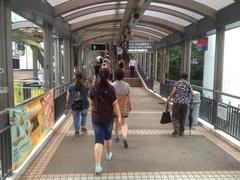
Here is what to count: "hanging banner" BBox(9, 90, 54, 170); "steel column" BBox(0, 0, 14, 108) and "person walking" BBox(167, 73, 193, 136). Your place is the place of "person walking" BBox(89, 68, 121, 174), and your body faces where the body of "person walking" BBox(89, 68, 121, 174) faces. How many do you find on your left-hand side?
2

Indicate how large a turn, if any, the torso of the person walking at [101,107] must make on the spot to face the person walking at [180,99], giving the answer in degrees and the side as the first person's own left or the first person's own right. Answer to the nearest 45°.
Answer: approximately 45° to the first person's own right

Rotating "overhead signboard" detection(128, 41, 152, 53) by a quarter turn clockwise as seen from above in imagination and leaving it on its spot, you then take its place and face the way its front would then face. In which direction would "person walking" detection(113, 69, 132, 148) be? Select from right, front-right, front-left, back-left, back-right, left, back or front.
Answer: left

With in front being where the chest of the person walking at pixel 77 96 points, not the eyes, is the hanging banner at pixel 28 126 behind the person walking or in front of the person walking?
behind

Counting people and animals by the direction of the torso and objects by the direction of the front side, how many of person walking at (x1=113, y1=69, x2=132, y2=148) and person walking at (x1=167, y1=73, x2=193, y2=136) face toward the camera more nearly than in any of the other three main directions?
0

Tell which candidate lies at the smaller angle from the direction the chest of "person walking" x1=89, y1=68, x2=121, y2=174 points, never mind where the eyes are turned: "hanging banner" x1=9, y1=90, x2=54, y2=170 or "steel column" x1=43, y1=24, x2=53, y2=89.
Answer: the steel column

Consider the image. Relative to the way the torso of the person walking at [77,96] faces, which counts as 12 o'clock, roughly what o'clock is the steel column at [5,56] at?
The steel column is roughly at 7 o'clock from the person walking.

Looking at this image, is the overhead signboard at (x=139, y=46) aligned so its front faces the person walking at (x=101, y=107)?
yes

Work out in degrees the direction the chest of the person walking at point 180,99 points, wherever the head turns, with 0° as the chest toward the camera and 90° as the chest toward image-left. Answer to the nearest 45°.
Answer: approximately 180°

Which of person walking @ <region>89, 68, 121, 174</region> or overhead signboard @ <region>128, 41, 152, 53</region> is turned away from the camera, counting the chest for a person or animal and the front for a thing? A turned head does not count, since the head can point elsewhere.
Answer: the person walking

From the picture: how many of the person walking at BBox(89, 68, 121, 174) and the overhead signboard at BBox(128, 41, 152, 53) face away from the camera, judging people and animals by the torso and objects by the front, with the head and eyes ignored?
1

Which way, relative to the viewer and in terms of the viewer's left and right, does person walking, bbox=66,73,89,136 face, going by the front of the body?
facing away from the viewer

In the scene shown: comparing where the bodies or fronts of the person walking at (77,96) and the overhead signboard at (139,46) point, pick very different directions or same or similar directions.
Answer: very different directions

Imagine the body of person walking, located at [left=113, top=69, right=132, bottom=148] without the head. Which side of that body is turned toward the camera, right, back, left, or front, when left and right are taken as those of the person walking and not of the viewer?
back

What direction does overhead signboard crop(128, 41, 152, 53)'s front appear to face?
toward the camera

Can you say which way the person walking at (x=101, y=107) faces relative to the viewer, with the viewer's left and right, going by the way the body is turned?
facing away from the viewer
